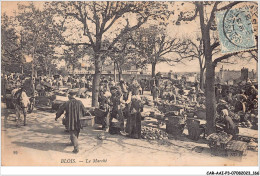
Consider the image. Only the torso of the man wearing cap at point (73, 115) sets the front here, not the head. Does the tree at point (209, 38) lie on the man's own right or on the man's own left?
on the man's own right

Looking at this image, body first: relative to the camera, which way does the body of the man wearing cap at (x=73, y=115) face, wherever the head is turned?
away from the camera

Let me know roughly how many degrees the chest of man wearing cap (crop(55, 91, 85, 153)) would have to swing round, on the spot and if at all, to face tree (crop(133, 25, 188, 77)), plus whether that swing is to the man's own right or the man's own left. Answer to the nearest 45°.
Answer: approximately 45° to the man's own right

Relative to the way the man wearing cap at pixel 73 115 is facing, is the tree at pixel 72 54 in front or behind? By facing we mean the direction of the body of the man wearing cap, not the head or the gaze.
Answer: in front

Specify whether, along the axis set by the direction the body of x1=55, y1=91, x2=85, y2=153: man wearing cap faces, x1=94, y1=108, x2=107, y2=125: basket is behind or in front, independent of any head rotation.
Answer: in front

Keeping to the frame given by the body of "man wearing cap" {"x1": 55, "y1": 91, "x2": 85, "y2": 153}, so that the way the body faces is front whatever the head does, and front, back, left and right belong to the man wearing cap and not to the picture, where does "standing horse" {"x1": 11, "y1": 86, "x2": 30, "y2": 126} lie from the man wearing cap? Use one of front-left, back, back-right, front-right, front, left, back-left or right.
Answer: front-left

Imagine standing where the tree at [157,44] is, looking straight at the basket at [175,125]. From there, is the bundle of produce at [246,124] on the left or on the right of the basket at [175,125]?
left

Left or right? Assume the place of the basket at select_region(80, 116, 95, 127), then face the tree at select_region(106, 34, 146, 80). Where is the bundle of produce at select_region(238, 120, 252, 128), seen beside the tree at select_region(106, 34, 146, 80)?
right
